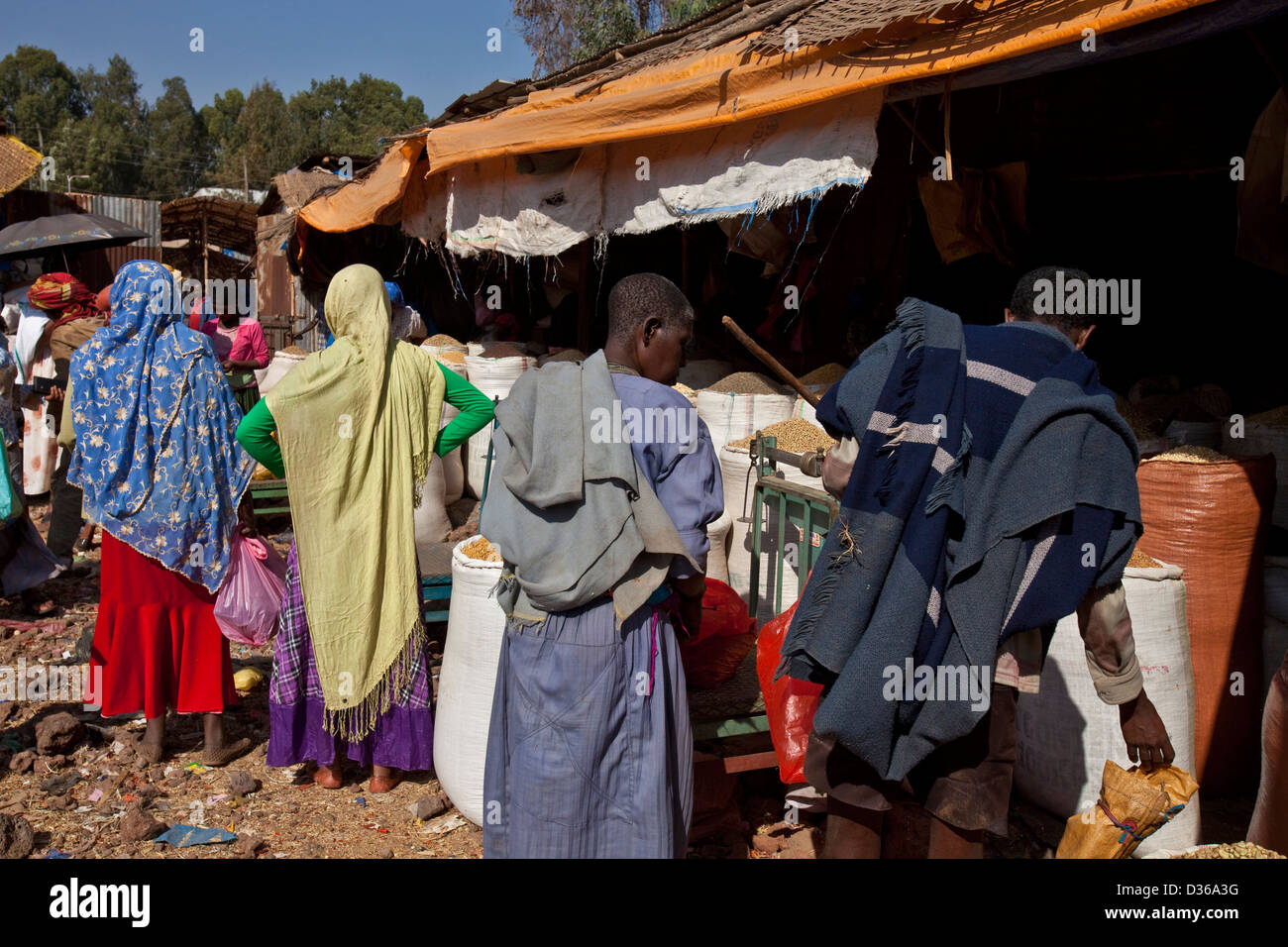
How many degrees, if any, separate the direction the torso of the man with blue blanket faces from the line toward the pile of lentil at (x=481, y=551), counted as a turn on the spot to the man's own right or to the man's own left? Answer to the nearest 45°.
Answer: approximately 45° to the man's own left

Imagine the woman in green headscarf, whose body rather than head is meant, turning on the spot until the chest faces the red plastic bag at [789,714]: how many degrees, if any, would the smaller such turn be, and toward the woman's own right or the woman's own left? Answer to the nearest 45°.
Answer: approximately 135° to the woman's own right

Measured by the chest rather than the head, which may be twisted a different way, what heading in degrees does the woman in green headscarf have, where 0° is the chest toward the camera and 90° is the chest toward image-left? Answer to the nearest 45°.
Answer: approximately 180°

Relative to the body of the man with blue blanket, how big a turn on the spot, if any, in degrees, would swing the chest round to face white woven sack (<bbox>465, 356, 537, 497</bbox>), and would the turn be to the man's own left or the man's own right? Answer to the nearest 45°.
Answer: approximately 45° to the man's own left

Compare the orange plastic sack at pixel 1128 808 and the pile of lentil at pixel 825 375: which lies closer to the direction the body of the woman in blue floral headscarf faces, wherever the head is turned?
the pile of lentil

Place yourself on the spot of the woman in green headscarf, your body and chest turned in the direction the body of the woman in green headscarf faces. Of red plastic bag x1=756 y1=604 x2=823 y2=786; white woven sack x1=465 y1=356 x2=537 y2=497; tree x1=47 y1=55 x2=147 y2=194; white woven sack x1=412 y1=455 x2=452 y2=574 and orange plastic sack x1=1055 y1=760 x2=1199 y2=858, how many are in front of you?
3

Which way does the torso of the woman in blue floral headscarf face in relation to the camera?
away from the camera

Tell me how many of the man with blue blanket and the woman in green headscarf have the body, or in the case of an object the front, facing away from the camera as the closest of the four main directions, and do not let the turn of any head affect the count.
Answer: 2

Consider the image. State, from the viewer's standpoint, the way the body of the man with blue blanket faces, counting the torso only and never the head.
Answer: away from the camera

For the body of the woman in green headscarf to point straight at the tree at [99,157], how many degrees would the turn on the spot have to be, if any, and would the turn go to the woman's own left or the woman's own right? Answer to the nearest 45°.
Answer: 0° — they already face it

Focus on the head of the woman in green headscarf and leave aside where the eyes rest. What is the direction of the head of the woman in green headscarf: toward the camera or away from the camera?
away from the camera

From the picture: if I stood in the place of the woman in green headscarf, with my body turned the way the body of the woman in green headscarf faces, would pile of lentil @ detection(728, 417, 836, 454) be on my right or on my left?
on my right

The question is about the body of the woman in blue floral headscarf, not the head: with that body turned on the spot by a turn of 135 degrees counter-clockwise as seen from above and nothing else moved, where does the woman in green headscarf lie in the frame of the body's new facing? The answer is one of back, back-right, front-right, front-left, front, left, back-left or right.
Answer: left
